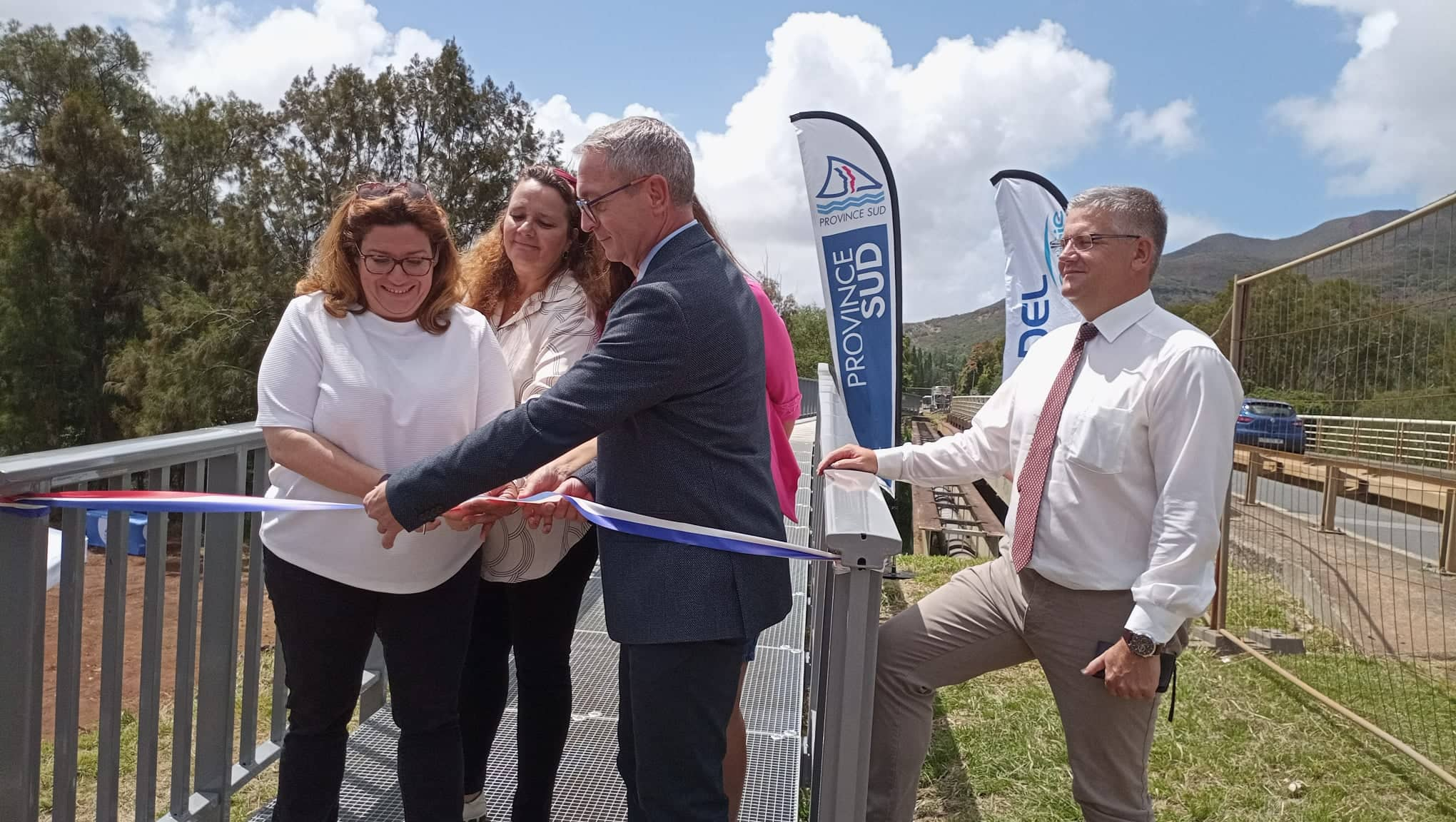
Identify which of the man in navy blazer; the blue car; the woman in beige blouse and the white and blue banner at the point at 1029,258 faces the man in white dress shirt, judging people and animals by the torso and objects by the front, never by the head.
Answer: the white and blue banner

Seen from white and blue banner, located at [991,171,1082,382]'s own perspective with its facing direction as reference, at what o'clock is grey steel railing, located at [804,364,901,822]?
The grey steel railing is roughly at 12 o'clock from the white and blue banner.

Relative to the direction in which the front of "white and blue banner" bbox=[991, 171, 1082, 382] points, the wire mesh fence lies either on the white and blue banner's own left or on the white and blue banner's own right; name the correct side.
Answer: on the white and blue banner's own left

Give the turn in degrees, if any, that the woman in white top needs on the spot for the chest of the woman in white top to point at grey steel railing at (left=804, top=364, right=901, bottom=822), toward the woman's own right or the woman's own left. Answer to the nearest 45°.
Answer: approximately 45° to the woman's own left

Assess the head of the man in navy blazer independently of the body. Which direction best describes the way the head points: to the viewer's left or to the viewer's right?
to the viewer's left

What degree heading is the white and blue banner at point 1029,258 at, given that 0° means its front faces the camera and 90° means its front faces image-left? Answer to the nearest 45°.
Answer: approximately 0°

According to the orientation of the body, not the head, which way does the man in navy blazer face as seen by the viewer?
to the viewer's left

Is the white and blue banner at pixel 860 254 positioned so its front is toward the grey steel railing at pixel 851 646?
yes

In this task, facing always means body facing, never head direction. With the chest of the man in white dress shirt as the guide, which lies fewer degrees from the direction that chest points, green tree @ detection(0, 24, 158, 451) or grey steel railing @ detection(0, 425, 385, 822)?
the grey steel railing
